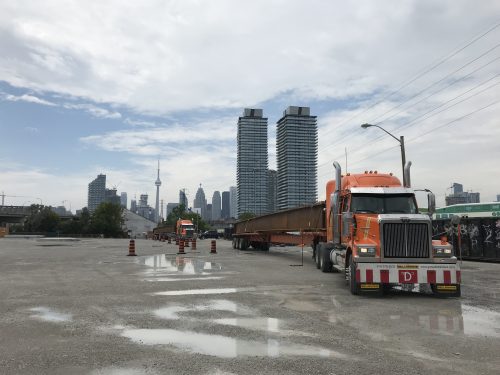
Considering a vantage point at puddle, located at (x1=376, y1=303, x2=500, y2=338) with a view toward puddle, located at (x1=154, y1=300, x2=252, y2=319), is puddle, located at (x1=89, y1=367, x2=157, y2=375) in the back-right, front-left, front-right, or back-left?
front-left

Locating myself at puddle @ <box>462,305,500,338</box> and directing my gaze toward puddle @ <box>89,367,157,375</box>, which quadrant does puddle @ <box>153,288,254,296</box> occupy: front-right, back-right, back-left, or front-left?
front-right

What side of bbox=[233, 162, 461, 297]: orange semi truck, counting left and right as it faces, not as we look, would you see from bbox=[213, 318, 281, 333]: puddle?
right

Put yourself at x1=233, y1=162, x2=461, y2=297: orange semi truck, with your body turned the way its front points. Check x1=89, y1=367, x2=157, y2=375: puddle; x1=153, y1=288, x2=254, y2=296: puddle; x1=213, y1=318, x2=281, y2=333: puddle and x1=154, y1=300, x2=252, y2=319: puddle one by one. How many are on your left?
0

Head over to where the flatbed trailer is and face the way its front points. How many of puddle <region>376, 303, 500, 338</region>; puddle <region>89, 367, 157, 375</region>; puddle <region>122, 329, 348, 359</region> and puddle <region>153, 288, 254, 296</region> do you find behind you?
0

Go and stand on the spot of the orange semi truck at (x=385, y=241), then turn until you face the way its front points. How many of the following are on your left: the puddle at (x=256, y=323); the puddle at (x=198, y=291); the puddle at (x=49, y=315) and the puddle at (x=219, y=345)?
0

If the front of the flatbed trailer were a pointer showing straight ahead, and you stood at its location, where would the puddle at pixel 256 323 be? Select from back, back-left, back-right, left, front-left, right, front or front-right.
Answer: front-right

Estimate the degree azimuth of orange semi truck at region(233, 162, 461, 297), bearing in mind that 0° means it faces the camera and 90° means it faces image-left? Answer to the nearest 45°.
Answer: approximately 315°

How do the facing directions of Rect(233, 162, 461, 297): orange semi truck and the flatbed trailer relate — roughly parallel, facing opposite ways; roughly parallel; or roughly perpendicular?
roughly parallel

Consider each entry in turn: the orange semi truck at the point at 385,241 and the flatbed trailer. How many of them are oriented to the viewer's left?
0

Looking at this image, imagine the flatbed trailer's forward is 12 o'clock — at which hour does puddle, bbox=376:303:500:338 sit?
The puddle is roughly at 1 o'clock from the flatbed trailer.

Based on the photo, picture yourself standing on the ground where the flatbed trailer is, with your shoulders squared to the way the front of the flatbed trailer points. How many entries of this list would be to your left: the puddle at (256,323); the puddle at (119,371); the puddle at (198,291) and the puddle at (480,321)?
0

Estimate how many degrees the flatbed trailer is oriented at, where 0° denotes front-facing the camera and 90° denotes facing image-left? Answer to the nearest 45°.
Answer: approximately 315°

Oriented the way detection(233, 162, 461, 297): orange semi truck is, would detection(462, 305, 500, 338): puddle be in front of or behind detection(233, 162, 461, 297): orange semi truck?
in front

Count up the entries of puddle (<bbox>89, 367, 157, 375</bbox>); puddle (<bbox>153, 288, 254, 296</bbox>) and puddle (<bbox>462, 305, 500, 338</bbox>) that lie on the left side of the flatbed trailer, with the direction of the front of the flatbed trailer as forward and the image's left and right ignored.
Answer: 0

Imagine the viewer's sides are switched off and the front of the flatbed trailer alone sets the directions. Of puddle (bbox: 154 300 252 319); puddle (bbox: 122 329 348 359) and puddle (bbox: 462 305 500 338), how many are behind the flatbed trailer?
0
